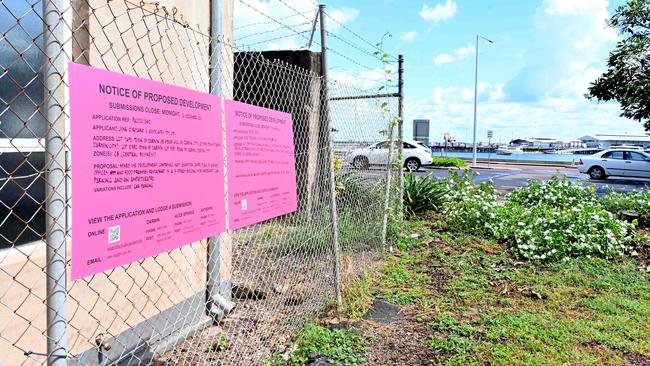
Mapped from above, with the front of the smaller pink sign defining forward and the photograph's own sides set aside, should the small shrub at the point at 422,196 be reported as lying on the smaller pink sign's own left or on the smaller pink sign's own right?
on the smaller pink sign's own left

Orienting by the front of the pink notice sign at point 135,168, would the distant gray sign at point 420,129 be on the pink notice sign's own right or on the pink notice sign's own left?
on the pink notice sign's own left
